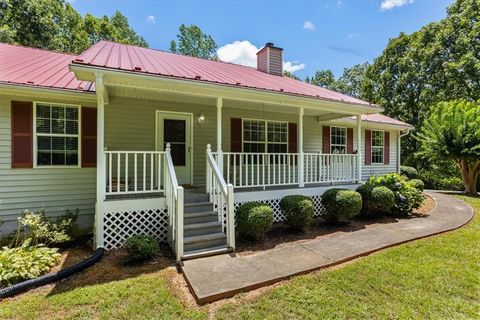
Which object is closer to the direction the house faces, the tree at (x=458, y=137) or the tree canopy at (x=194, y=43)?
the tree

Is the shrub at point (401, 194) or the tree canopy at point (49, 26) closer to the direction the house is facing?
the shrub

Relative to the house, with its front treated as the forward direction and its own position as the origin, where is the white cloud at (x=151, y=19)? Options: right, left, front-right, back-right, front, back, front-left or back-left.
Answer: back-left

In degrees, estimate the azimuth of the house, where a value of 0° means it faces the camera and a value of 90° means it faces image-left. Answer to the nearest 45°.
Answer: approximately 315°

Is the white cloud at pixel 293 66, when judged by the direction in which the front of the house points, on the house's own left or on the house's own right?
on the house's own left

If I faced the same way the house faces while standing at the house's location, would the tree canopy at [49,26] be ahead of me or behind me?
behind

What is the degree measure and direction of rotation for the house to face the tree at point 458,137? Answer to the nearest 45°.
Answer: approximately 45° to its left

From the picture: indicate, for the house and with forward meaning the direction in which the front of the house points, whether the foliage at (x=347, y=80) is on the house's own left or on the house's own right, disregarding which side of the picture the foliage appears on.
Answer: on the house's own left
